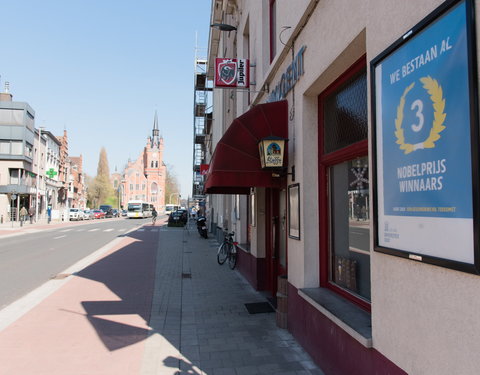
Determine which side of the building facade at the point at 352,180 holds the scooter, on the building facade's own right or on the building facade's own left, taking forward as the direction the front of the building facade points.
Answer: on the building facade's own right

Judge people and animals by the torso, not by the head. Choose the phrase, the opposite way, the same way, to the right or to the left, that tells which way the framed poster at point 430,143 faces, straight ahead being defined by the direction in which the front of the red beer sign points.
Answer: to the right

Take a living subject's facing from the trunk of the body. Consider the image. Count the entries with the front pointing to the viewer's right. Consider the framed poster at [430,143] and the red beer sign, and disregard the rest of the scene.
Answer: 0

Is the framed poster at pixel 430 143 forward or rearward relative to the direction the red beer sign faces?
forward

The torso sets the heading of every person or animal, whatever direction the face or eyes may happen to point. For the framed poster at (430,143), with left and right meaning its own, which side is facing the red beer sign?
right

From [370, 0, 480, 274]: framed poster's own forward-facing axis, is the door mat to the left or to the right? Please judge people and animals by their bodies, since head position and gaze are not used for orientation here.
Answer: on its right

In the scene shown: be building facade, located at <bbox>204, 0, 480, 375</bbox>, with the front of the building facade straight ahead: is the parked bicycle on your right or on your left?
on your right

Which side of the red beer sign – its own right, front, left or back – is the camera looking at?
front

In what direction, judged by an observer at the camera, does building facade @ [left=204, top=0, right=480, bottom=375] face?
facing the viewer and to the left of the viewer

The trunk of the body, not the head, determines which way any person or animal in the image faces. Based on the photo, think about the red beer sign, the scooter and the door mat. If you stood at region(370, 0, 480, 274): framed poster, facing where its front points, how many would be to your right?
3

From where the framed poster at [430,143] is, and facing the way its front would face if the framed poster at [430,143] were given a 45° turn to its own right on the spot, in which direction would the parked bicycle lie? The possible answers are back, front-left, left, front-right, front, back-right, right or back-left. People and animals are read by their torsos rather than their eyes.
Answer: front-right

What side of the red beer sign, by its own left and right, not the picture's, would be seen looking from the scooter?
back

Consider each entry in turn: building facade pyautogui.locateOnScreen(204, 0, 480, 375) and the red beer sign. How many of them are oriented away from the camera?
0

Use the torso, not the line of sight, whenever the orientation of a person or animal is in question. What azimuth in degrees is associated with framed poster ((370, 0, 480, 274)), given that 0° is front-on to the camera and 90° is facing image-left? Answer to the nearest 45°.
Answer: approximately 45°

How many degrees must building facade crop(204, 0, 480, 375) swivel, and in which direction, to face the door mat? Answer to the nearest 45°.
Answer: approximately 90° to its right
